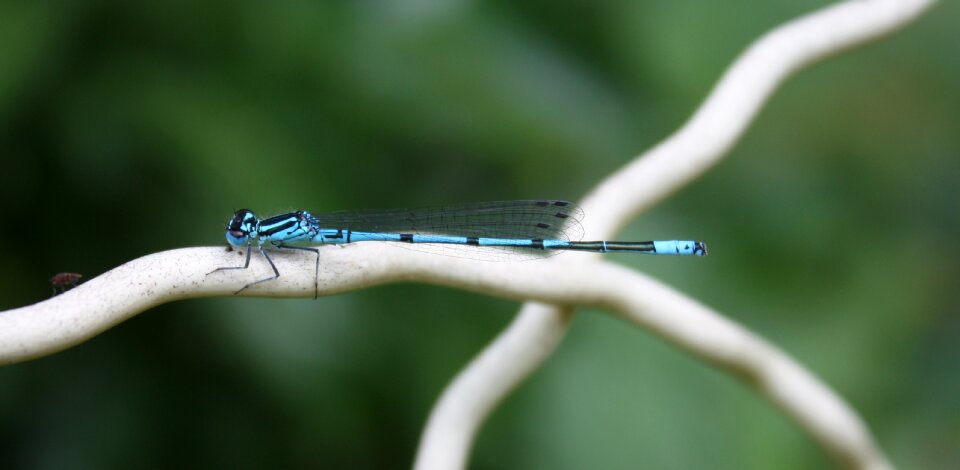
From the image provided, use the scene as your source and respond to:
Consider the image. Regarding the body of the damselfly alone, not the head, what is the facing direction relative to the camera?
to the viewer's left

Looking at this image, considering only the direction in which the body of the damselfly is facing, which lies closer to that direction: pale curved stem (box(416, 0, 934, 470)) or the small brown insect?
the small brown insect
